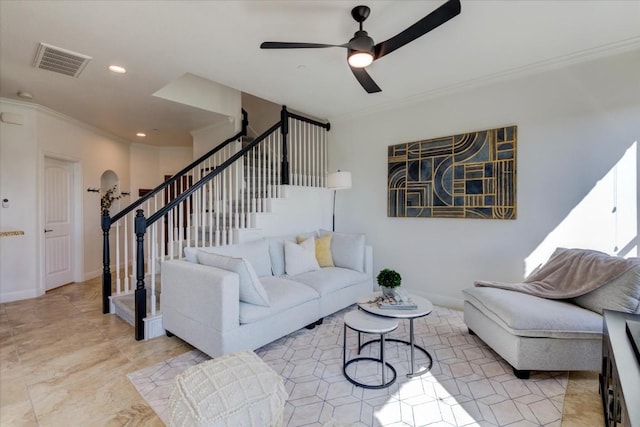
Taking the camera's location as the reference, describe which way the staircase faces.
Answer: facing the viewer and to the left of the viewer

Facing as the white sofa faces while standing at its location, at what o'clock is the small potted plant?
The small potted plant is roughly at 11 o'clock from the white sofa.

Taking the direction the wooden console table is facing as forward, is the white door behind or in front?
in front

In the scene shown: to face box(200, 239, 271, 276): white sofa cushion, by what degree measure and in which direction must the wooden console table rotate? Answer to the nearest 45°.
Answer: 0° — it already faces it

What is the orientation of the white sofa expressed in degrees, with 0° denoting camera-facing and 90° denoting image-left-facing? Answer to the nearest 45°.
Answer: approximately 315°

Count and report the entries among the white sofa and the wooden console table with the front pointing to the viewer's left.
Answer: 1

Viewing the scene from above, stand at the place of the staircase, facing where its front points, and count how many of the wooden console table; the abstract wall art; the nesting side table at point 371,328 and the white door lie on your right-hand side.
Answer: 1

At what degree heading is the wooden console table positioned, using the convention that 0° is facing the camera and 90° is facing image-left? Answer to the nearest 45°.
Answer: approximately 90°

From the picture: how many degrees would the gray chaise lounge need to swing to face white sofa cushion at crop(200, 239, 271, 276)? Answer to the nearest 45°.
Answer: approximately 45° to its right

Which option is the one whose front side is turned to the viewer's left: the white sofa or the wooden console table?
the wooden console table
